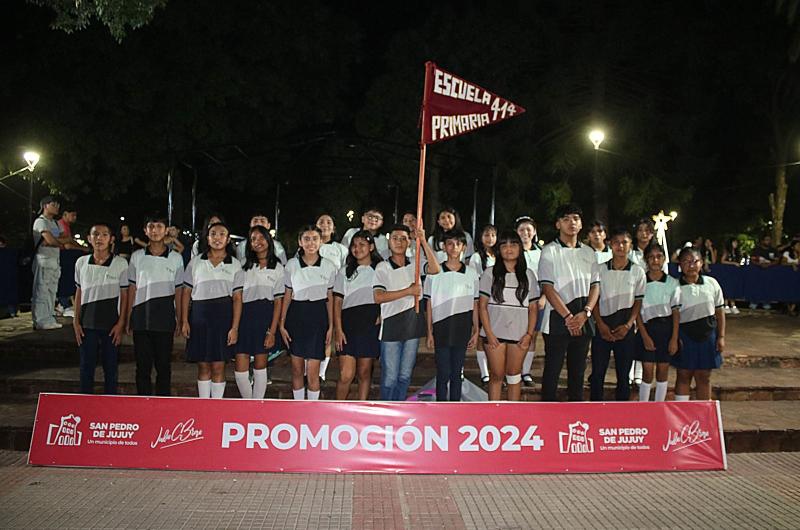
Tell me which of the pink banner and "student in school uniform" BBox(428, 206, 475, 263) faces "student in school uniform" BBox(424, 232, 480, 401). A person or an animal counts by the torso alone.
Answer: "student in school uniform" BBox(428, 206, 475, 263)

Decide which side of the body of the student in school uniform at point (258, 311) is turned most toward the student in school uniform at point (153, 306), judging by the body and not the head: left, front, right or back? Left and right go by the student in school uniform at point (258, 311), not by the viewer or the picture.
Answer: right

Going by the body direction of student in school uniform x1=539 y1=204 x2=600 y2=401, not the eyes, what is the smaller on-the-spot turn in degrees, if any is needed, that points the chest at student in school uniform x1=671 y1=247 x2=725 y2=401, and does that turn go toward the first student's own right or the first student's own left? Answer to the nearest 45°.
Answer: approximately 135° to the first student's own left

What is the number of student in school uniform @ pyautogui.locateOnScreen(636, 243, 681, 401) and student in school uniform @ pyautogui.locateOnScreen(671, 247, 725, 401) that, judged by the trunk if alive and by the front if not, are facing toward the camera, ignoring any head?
2

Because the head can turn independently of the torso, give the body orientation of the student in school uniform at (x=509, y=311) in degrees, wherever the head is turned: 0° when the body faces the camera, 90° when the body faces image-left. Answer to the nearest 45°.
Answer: approximately 0°

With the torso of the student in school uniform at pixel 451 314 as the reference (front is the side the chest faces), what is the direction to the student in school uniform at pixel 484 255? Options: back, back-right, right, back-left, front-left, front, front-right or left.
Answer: back
